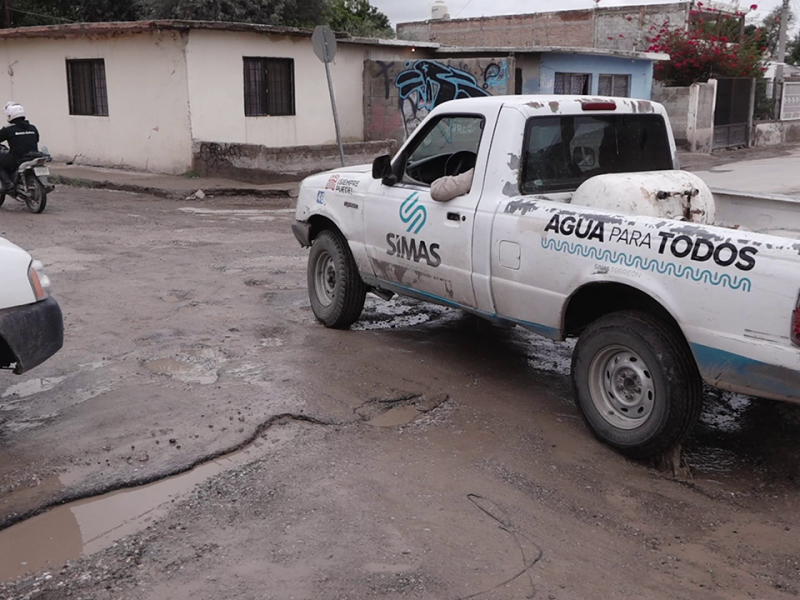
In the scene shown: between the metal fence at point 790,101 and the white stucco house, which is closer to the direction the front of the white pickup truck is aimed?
the white stucco house

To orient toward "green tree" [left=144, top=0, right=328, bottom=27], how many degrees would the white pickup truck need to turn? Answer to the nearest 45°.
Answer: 0° — it already faces it

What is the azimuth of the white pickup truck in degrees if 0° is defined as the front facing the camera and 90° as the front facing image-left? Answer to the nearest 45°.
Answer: approximately 135°

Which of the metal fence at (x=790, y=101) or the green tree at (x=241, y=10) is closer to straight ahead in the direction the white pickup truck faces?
the green tree

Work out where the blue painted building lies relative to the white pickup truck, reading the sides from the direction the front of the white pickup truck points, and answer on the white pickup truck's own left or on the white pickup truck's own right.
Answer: on the white pickup truck's own right

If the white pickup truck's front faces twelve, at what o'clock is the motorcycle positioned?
The motorcycle is roughly at 12 o'clock from the white pickup truck.

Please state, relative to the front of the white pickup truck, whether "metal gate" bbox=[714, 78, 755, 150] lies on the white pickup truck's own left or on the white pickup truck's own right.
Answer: on the white pickup truck's own right

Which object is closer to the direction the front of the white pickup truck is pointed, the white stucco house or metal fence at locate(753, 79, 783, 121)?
the white stucco house

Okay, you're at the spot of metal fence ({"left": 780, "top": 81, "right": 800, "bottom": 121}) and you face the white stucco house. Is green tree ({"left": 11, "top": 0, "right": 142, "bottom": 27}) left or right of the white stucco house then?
right

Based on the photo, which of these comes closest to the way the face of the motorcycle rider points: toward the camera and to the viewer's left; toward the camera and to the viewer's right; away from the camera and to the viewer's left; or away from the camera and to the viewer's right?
away from the camera and to the viewer's left

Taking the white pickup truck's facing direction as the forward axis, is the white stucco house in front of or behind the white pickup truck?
in front

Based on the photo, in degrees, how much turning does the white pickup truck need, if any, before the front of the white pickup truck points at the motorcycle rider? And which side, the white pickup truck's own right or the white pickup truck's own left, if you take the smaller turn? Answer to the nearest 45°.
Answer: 0° — it already faces them
